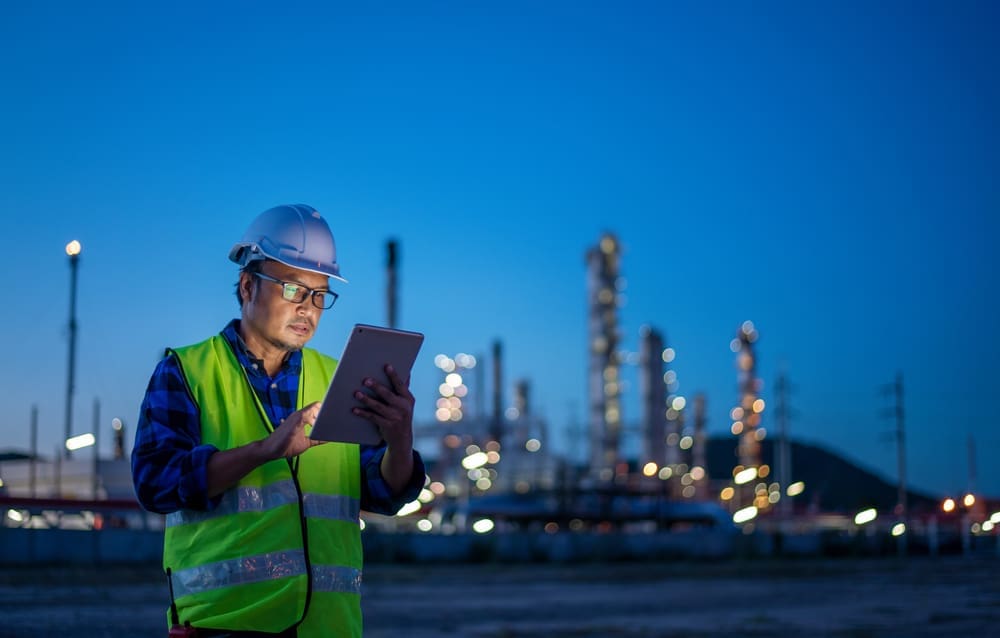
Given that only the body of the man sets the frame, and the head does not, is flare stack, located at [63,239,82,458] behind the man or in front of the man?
behind

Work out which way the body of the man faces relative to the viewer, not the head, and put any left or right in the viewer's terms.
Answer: facing the viewer and to the right of the viewer

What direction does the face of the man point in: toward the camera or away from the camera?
toward the camera

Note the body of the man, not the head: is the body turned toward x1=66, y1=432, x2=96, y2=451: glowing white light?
no
